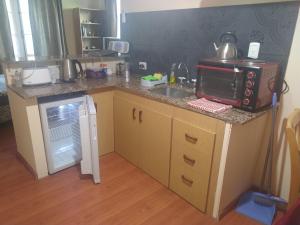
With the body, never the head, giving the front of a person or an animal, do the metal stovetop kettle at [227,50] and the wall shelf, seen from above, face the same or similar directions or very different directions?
very different directions

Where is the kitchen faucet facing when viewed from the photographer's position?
facing the viewer and to the left of the viewer

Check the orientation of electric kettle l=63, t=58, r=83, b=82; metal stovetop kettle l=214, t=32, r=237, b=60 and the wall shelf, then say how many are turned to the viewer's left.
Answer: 2

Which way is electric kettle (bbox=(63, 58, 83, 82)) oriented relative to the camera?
to the viewer's left

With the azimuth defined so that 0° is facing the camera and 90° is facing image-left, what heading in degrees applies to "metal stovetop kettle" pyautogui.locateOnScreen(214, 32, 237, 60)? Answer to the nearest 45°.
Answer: approximately 90°

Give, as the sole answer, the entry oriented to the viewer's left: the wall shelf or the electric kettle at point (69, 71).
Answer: the electric kettle

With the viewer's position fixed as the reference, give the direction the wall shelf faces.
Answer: facing the viewer and to the right of the viewer

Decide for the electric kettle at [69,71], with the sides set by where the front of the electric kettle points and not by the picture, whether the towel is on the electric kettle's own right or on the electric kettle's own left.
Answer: on the electric kettle's own left

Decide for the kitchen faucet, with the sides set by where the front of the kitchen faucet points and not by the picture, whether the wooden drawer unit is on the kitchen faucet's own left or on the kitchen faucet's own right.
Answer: on the kitchen faucet's own left

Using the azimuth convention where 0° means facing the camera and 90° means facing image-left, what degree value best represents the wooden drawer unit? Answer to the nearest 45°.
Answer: approximately 45°

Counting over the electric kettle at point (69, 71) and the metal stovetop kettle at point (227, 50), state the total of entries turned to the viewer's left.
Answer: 2
